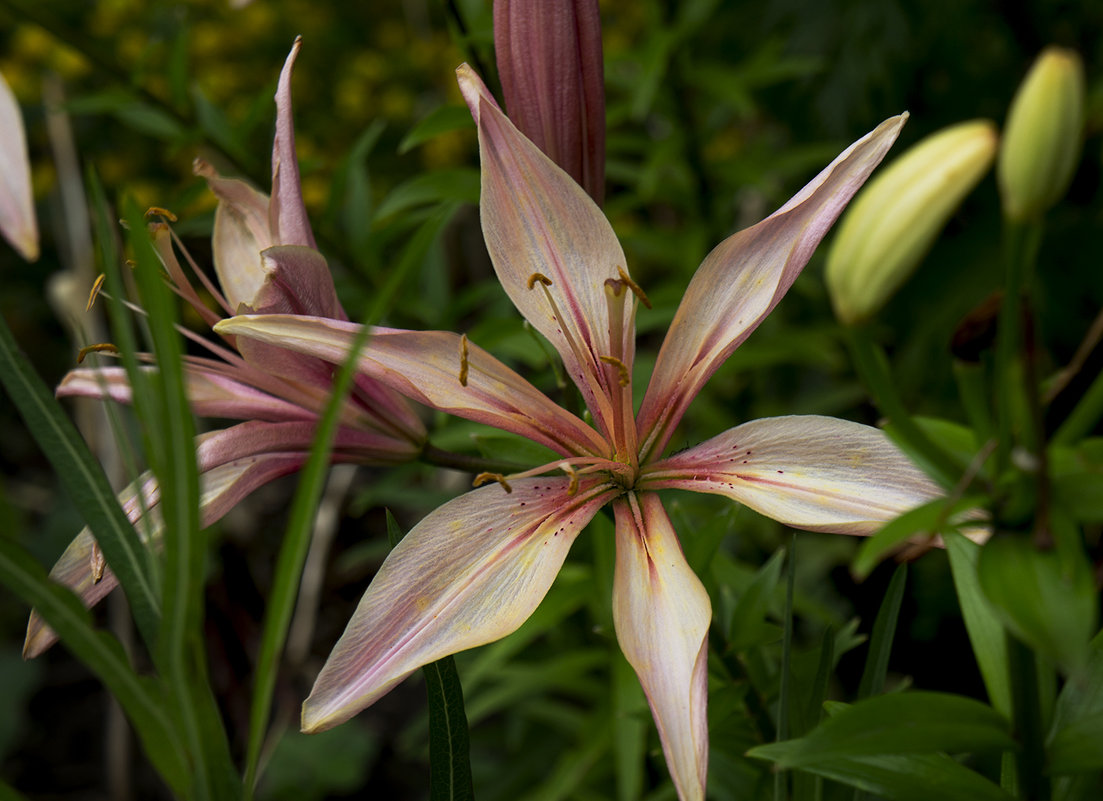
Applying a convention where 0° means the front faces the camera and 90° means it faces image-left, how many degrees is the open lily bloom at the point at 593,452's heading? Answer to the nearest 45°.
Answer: approximately 0°
